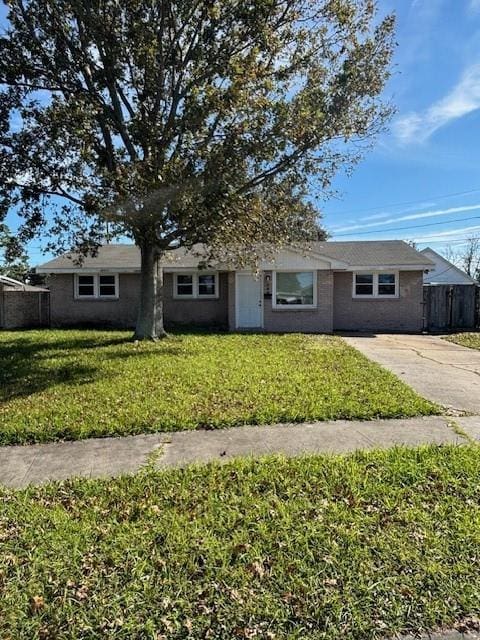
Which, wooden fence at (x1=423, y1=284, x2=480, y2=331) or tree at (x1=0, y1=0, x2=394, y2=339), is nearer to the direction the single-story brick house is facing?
the tree

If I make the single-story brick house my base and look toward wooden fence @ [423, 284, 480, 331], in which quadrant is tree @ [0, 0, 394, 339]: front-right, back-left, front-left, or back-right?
back-right

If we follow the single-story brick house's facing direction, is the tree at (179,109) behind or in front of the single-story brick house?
in front

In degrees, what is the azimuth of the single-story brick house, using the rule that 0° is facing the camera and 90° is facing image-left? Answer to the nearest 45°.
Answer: approximately 0°

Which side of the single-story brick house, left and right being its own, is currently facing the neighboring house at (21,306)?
right

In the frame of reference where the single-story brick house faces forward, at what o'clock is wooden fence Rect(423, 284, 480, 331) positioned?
The wooden fence is roughly at 9 o'clock from the single-story brick house.

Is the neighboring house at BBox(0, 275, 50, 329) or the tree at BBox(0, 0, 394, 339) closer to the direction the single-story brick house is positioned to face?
the tree
